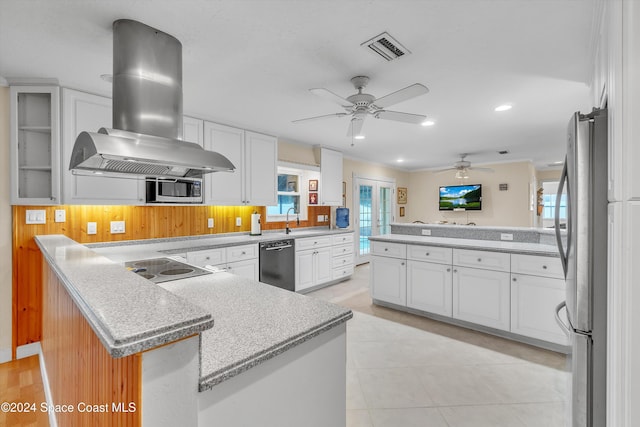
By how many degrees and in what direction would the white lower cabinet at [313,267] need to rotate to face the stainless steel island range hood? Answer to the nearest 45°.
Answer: approximately 45° to its right

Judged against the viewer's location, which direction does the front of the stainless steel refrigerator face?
facing to the left of the viewer

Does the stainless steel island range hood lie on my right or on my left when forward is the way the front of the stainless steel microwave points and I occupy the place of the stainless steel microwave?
on my right

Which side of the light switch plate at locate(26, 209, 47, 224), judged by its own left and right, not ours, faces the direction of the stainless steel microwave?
left

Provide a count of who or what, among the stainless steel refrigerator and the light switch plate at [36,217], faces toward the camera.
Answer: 1

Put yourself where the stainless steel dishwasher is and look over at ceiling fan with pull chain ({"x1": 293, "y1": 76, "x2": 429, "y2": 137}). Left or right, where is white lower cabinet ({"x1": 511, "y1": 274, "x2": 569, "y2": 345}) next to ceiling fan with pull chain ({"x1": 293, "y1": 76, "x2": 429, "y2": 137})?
left

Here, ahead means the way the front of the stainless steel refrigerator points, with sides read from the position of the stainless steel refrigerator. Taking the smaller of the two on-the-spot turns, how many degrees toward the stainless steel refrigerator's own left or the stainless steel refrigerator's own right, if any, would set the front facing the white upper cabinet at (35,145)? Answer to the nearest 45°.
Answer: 0° — it already faces it

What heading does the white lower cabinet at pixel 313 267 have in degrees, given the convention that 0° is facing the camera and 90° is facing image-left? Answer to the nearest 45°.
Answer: approximately 315°

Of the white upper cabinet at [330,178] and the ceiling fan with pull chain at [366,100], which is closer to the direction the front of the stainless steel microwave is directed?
the ceiling fan with pull chain

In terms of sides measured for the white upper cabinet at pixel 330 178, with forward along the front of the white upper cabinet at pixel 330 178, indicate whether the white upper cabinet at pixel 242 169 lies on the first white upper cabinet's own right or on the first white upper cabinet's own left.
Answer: on the first white upper cabinet's own right
